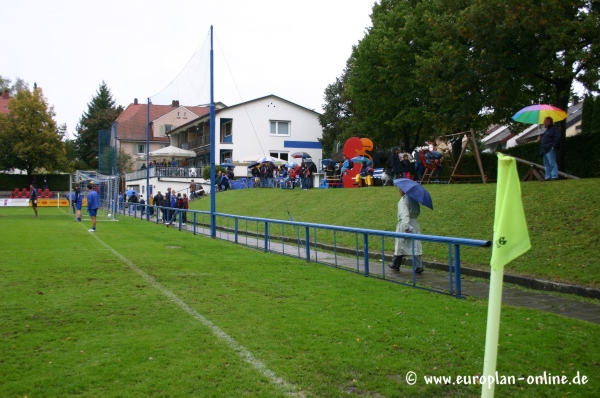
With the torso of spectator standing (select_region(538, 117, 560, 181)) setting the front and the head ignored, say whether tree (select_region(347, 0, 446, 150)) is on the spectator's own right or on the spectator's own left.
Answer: on the spectator's own right

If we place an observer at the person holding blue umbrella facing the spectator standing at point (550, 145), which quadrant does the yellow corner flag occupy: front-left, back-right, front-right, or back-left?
back-right

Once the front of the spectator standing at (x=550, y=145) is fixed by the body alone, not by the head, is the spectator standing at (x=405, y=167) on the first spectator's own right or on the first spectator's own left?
on the first spectator's own right

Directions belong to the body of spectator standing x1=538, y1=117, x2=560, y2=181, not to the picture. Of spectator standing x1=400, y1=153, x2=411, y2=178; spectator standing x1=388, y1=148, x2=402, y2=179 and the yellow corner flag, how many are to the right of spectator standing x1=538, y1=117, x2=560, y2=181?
2

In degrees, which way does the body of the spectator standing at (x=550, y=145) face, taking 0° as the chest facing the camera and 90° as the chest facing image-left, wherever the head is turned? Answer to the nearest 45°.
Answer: approximately 45°

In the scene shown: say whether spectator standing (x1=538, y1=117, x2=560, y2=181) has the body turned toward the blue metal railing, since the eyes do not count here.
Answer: yes

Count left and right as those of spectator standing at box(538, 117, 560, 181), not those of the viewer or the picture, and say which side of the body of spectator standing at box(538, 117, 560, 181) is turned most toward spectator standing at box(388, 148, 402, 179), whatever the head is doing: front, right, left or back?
right
